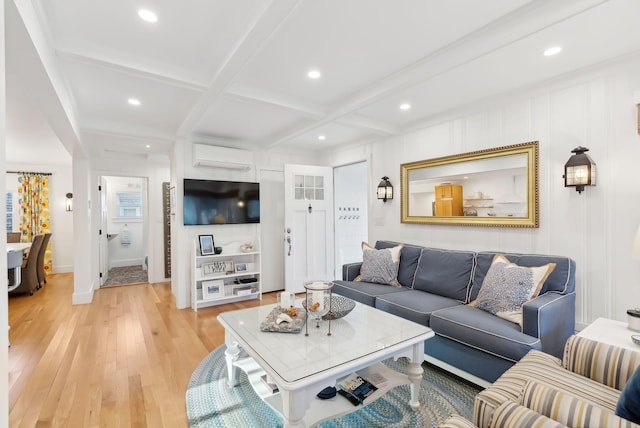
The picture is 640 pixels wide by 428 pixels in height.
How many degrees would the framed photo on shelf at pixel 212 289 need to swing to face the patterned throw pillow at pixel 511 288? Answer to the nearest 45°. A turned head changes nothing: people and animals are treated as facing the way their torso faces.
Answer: approximately 45° to its left

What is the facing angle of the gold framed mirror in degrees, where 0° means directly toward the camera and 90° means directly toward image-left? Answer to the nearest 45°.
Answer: approximately 45°

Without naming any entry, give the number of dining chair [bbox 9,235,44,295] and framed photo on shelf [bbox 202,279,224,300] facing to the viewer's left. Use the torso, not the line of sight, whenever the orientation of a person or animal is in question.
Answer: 1

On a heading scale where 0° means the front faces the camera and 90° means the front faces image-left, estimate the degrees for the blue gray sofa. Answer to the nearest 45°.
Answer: approximately 45°

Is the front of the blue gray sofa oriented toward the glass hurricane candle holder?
yes

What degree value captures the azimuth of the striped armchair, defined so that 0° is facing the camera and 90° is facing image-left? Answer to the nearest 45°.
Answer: approximately 135°

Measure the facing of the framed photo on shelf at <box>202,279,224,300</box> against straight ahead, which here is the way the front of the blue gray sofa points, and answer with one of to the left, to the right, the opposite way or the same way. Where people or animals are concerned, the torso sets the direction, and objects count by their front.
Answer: to the left

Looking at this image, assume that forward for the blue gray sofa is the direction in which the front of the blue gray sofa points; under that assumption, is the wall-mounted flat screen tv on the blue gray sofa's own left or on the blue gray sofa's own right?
on the blue gray sofa's own right

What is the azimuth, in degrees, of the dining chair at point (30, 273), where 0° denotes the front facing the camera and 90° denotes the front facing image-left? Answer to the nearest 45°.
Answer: approximately 90°

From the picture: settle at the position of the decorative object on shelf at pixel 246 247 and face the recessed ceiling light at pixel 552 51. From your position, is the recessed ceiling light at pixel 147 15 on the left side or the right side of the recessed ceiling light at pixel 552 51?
right

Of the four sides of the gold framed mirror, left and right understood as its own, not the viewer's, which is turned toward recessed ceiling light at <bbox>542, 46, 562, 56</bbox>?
left
